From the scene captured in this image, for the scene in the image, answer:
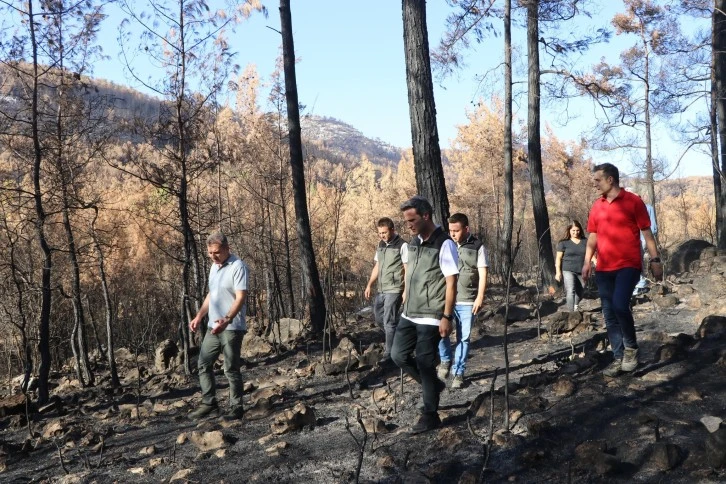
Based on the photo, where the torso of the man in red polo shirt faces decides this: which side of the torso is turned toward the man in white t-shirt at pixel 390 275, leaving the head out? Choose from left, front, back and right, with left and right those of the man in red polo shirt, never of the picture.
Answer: right

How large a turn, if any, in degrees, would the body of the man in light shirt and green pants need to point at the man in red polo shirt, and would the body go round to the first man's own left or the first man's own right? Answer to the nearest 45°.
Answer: approximately 90° to the first man's own left

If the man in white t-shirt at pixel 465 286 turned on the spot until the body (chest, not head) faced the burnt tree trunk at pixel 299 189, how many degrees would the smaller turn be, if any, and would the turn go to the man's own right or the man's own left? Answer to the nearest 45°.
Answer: approximately 90° to the man's own right

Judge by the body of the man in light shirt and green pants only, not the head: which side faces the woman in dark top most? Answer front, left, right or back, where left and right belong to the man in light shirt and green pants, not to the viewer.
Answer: back

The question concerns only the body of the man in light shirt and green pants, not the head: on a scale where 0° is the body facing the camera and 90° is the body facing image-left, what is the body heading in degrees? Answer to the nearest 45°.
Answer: approximately 45°

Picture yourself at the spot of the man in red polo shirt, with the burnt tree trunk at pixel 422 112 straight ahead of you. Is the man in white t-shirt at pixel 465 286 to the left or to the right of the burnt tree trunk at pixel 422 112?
left

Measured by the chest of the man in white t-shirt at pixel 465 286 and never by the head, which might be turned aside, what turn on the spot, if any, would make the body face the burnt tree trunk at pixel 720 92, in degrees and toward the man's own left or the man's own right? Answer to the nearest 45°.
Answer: approximately 180°
